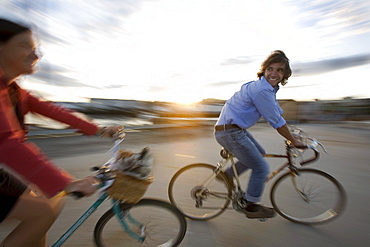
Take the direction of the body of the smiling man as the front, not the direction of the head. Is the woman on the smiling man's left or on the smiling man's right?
on the smiling man's right

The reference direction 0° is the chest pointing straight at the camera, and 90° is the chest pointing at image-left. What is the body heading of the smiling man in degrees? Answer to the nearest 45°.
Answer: approximately 270°

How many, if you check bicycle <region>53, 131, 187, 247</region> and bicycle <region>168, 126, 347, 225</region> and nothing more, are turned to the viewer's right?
2

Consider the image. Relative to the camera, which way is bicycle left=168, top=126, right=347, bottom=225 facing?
to the viewer's right

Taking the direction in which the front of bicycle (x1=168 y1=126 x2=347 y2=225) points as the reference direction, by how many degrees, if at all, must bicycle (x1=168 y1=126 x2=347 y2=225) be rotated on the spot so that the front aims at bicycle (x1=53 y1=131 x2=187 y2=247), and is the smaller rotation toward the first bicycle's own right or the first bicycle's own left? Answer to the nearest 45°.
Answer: approximately 135° to the first bicycle's own right

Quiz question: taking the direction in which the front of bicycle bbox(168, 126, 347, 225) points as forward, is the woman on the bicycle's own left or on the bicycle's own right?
on the bicycle's own right

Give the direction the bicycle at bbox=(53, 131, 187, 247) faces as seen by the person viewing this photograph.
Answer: facing to the right of the viewer
